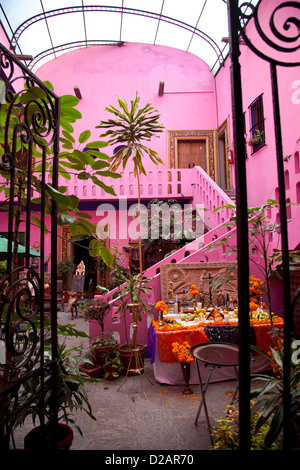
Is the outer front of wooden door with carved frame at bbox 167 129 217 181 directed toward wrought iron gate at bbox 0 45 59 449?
yes

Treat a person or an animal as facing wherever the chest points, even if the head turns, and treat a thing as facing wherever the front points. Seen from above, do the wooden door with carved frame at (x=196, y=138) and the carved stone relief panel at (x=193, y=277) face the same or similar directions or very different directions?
same or similar directions

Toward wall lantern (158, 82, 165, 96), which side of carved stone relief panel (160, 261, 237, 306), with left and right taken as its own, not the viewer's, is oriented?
back

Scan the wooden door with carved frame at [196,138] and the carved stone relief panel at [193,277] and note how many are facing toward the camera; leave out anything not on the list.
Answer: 2

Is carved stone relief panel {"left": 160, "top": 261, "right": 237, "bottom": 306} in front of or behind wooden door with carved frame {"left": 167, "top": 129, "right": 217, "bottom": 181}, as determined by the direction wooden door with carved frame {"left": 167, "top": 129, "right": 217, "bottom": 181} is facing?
in front

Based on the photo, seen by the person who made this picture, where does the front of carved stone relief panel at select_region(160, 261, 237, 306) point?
facing the viewer

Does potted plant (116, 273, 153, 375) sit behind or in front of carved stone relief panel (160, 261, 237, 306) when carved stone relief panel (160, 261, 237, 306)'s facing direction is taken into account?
in front

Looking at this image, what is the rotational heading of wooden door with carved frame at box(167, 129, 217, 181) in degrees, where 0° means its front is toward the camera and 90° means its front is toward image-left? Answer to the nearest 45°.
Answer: approximately 0°

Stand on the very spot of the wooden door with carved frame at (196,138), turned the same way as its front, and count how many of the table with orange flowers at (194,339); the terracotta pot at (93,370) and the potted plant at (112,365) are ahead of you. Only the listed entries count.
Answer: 3

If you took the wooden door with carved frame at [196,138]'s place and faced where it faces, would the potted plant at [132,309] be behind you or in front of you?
in front

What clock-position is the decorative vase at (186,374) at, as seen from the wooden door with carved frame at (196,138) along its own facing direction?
The decorative vase is roughly at 12 o'clock from the wooden door with carved frame.

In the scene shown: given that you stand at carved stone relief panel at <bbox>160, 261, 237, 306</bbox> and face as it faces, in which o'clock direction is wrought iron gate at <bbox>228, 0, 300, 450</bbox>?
The wrought iron gate is roughly at 12 o'clock from the carved stone relief panel.
